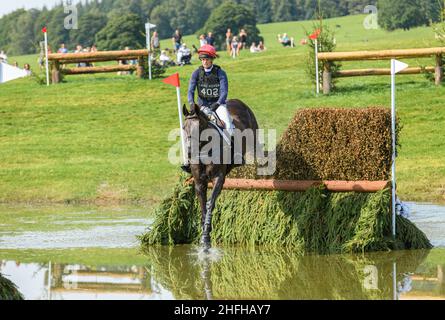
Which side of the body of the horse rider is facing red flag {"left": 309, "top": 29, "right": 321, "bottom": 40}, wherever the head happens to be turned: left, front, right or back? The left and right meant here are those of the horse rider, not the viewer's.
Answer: back

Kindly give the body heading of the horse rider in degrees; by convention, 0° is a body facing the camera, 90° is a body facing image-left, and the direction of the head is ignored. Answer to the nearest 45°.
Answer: approximately 0°

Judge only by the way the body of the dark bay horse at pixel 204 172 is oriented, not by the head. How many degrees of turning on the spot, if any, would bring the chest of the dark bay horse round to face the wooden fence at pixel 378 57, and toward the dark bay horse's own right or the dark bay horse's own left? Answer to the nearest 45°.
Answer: approximately 135° to the dark bay horse's own right

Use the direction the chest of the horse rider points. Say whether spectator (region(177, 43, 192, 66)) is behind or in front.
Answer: behind

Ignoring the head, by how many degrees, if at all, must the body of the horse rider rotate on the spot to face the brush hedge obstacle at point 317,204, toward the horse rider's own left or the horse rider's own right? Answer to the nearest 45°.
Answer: approximately 45° to the horse rider's own left

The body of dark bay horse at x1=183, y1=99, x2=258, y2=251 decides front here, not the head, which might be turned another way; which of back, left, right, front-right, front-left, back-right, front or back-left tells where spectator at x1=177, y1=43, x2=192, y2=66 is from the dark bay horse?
back-right

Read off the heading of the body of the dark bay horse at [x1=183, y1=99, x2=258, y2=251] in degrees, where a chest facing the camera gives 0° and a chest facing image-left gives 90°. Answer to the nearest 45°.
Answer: approximately 45°
